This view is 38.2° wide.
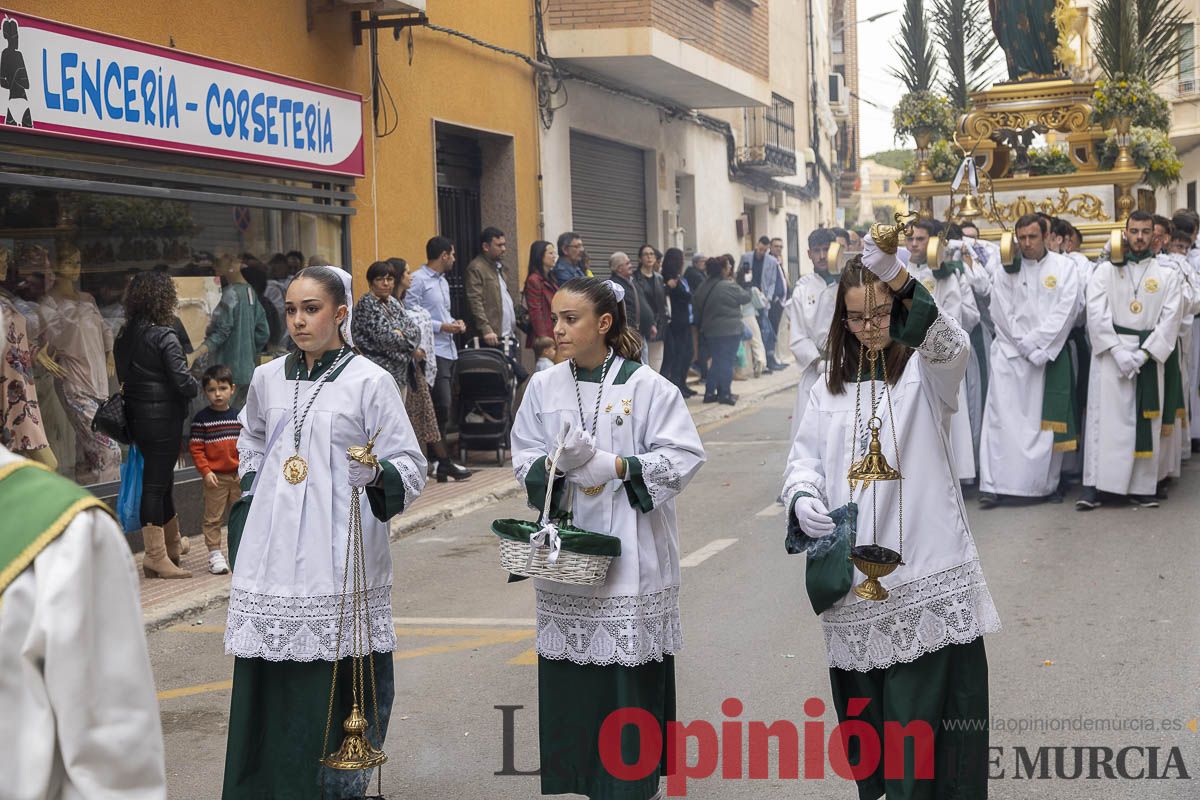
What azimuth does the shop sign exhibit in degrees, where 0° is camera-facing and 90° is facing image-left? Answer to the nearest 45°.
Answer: approximately 315°

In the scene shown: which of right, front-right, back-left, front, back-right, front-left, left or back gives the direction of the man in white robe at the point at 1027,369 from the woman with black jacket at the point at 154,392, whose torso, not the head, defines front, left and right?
front-right

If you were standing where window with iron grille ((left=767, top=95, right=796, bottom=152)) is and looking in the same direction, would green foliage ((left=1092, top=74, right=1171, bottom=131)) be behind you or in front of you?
in front

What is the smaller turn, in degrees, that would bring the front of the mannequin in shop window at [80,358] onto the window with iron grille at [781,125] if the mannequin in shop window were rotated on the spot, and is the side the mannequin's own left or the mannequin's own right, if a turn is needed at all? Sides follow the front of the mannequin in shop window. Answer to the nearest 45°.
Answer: approximately 90° to the mannequin's own left

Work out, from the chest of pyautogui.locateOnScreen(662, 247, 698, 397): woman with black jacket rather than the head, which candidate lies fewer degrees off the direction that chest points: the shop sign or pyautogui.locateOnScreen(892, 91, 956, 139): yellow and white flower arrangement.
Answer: the yellow and white flower arrangement

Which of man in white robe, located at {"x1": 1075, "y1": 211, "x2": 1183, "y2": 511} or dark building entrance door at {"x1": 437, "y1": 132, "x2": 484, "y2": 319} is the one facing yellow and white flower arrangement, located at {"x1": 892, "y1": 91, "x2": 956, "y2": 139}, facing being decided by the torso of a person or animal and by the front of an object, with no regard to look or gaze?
the dark building entrance door

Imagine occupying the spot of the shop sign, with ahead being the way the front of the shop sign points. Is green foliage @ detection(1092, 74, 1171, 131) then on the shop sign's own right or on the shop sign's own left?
on the shop sign's own left

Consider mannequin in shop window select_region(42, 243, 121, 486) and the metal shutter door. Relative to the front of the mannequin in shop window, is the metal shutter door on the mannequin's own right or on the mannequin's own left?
on the mannequin's own left

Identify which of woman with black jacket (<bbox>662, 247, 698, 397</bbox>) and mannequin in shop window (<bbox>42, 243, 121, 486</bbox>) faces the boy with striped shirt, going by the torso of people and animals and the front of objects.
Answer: the mannequin in shop window

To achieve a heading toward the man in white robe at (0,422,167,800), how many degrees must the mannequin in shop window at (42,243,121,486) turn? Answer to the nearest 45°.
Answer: approximately 45° to its right

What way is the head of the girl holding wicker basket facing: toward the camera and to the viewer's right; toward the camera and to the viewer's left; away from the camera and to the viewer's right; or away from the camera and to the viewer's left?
toward the camera and to the viewer's left

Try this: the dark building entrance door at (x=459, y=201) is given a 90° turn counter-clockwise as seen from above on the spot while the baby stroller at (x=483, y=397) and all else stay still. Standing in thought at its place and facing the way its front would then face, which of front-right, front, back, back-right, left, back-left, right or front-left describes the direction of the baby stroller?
back-right

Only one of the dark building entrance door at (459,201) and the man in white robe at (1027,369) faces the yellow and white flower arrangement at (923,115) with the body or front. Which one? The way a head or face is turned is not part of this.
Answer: the dark building entrance door

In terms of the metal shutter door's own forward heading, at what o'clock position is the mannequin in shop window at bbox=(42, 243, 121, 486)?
The mannequin in shop window is roughly at 2 o'clock from the metal shutter door.
